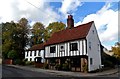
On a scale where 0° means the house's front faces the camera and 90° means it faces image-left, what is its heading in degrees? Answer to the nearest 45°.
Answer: approximately 45°
